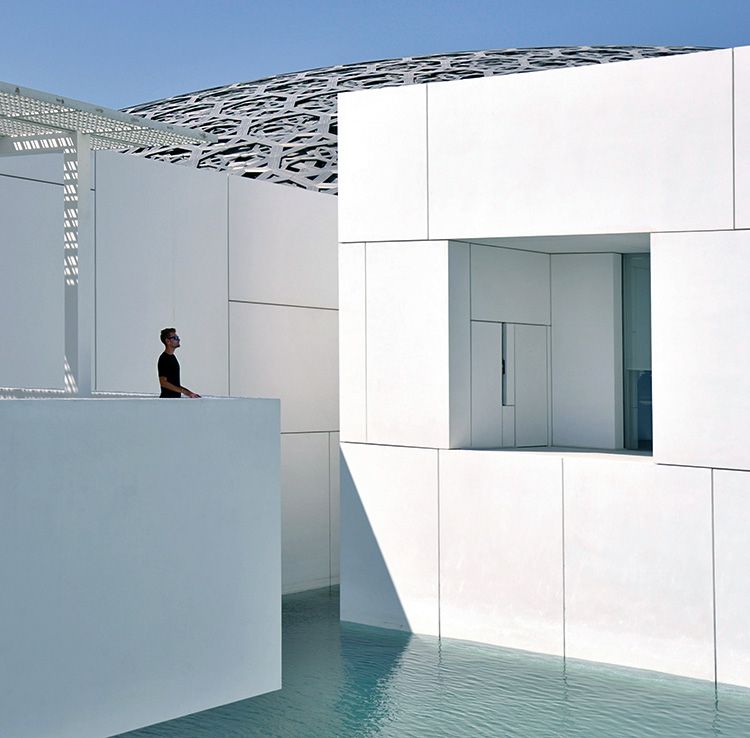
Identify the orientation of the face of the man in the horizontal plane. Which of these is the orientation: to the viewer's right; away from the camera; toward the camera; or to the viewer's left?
to the viewer's right

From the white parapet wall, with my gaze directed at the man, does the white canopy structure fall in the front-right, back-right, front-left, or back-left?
front-left

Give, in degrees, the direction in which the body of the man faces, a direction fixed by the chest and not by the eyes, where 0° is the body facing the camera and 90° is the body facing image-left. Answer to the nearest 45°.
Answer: approximately 270°
